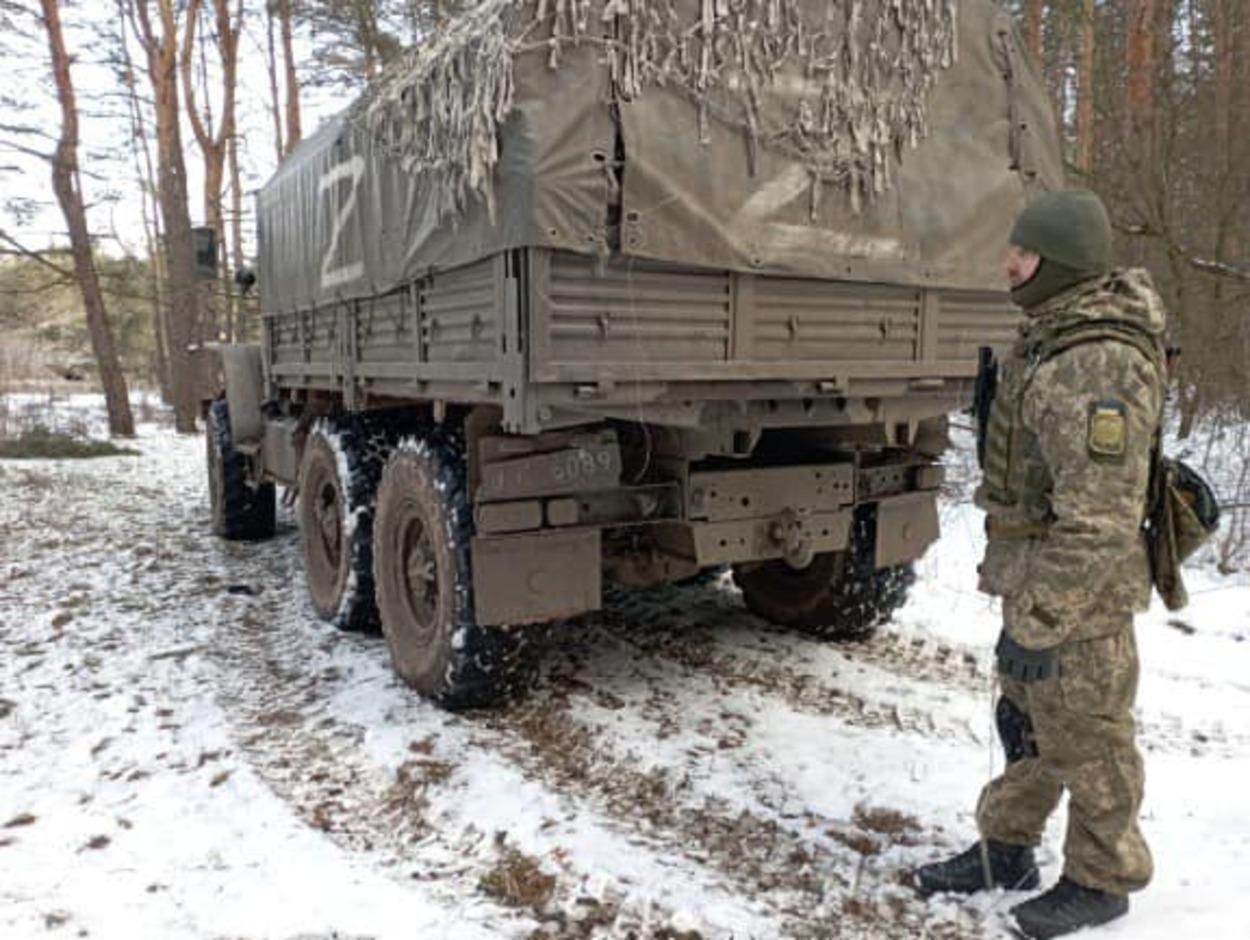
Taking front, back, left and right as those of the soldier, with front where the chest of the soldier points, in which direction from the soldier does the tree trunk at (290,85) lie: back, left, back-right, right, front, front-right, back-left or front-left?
front-right

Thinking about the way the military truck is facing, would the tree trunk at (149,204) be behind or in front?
in front

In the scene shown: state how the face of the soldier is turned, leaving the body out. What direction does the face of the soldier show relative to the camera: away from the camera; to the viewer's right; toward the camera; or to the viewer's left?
to the viewer's left

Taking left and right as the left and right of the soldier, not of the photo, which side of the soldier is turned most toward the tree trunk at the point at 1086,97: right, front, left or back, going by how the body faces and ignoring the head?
right

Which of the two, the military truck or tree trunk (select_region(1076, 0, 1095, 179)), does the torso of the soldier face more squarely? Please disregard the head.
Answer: the military truck

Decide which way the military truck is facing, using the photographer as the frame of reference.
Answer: facing away from the viewer and to the left of the viewer

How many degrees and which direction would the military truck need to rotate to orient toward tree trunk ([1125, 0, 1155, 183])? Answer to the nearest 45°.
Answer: approximately 90° to its right

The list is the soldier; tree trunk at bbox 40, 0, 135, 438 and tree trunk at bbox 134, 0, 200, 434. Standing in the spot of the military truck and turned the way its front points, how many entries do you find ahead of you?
2

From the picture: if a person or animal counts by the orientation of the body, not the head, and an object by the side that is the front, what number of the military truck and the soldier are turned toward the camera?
0

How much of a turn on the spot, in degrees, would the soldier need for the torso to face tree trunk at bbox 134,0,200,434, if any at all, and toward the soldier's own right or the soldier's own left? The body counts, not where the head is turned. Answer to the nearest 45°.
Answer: approximately 45° to the soldier's own right

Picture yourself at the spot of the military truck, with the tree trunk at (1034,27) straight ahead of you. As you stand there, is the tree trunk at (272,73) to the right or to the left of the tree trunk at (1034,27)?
left

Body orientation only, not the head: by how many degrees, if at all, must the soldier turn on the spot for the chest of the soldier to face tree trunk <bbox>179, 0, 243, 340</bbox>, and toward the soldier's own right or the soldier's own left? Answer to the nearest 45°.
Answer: approximately 45° to the soldier's own right

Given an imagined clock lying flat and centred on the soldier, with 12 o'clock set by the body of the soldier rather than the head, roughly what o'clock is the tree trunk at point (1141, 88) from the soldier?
The tree trunk is roughly at 3 o'clock from the soldier.

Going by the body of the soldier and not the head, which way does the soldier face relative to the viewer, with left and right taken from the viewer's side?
facing to the left of the viewer
